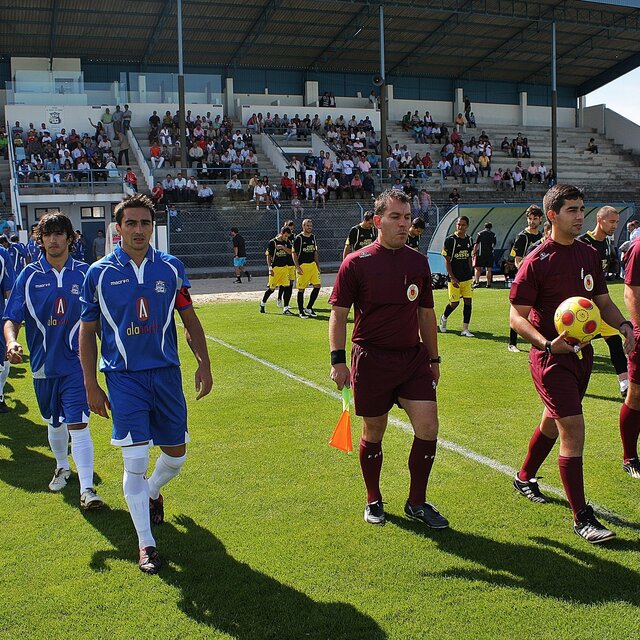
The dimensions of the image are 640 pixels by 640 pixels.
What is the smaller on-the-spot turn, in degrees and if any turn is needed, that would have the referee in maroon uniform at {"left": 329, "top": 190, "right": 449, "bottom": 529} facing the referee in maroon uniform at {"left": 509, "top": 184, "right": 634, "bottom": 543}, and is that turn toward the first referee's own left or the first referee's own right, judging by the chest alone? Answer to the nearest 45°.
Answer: approximately 45° to the first referee's own left

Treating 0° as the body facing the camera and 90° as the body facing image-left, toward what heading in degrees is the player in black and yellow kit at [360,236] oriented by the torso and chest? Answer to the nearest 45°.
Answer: approximately 315°

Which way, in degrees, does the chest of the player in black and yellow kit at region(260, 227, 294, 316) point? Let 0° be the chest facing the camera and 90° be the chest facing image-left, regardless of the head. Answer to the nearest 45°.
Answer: approximately 315°

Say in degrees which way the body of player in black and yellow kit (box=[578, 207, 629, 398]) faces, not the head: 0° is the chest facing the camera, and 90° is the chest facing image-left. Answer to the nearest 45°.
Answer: approximately 315°

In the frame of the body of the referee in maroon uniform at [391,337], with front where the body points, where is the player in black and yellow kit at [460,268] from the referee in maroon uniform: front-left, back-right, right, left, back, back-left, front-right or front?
back-left

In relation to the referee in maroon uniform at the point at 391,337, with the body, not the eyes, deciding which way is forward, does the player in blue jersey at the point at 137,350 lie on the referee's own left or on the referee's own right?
on the referee's own right

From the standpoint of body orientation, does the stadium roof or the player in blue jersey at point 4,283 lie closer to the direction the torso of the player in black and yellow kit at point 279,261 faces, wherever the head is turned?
the player in blue jersey
